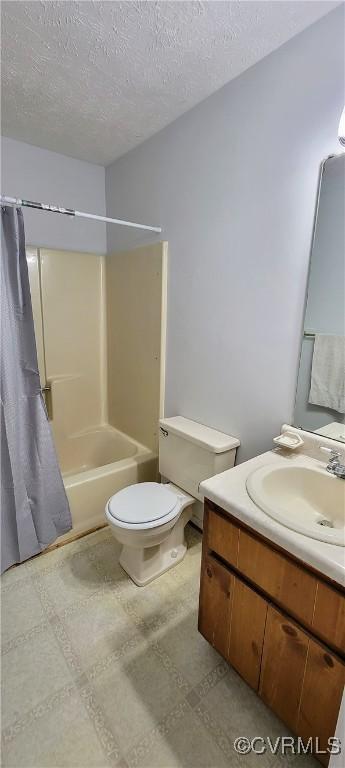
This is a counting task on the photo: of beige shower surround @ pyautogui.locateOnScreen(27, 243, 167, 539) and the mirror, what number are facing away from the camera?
0

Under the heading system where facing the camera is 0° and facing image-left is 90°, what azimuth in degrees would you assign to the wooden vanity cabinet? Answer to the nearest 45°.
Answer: approximately 45°

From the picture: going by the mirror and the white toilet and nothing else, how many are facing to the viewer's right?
0

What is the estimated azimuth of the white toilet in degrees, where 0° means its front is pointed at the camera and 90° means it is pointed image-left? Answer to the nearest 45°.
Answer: approximately 45°

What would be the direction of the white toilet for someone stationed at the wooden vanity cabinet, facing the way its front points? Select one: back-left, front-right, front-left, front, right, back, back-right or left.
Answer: right

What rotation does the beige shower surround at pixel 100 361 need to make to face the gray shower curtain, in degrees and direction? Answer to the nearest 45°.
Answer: approximately 90° to its right

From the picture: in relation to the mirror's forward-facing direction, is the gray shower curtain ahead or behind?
ahead

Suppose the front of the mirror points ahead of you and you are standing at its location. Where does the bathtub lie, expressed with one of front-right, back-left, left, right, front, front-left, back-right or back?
front-right
